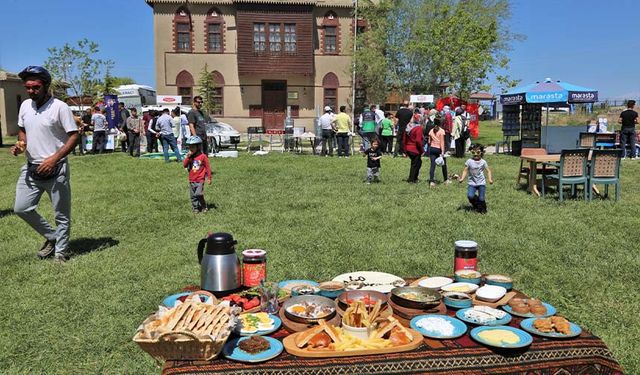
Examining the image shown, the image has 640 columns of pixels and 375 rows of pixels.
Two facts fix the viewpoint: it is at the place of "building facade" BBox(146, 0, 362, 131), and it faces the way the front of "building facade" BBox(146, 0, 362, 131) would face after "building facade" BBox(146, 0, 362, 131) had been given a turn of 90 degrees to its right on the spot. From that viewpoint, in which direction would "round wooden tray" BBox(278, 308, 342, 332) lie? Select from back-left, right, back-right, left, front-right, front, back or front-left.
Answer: left

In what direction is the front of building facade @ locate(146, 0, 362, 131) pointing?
toward the camera

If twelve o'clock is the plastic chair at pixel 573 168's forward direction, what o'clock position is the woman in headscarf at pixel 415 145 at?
The woman in headscarf is roughly at 11 o'clock from the plastic chair.

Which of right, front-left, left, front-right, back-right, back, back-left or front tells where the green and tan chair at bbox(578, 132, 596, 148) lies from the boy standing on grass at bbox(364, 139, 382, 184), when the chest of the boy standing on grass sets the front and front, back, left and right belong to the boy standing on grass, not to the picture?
back-left

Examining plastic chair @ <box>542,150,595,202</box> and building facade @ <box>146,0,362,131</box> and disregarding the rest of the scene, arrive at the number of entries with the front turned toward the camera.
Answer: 1

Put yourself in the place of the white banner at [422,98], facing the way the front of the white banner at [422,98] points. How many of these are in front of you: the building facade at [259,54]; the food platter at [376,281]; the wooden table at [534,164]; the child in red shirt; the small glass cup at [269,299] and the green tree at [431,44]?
4

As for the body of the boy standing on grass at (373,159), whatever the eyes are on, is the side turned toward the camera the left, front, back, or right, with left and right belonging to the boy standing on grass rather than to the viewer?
front

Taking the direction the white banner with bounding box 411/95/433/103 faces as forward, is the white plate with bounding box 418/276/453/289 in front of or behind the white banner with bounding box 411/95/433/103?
in front

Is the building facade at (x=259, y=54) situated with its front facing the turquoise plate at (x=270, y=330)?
yes

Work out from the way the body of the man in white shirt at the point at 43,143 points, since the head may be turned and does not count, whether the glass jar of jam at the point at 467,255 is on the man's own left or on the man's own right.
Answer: on the man's own left

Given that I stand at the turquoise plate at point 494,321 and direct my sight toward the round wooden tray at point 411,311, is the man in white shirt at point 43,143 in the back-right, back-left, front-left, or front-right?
front-right

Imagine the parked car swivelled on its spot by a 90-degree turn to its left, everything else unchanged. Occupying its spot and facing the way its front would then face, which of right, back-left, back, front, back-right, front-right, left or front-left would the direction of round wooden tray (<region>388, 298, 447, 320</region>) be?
back-right
